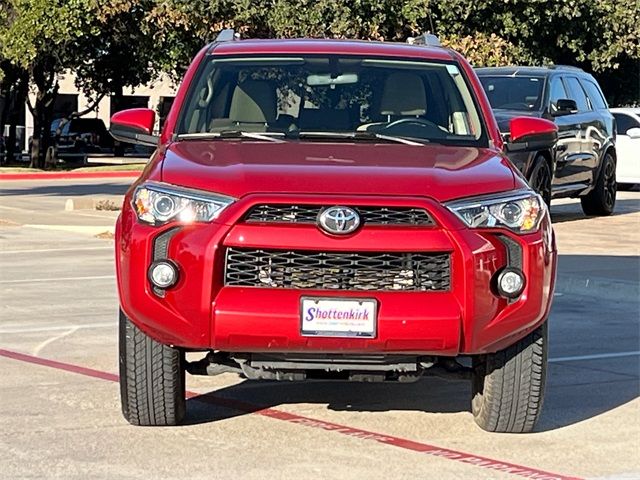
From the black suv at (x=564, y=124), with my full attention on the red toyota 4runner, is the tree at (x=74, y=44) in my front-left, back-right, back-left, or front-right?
back-right

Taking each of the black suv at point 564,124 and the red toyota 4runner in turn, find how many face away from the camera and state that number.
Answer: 0

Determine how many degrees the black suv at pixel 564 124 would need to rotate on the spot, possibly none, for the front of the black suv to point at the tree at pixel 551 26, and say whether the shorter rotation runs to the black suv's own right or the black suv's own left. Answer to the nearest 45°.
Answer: approximately 135° to the black suv's own right

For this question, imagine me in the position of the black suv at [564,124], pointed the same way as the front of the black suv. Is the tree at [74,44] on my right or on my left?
on my right

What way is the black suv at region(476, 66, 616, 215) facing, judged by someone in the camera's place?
facing the viewer and to the left of the viewer

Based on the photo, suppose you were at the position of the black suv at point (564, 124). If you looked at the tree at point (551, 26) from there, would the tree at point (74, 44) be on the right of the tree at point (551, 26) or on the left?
left

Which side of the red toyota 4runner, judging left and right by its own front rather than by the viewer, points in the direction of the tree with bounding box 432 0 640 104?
back

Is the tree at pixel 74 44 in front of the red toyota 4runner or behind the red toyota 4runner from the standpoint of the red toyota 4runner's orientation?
behind

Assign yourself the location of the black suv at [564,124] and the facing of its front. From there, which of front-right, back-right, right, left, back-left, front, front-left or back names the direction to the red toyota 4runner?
front-left

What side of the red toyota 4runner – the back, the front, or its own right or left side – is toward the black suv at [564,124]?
back

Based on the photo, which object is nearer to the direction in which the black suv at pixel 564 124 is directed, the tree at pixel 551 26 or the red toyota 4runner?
the red toyota 4runner

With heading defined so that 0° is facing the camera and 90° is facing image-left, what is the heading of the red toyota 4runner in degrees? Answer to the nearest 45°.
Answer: approximately 0°
